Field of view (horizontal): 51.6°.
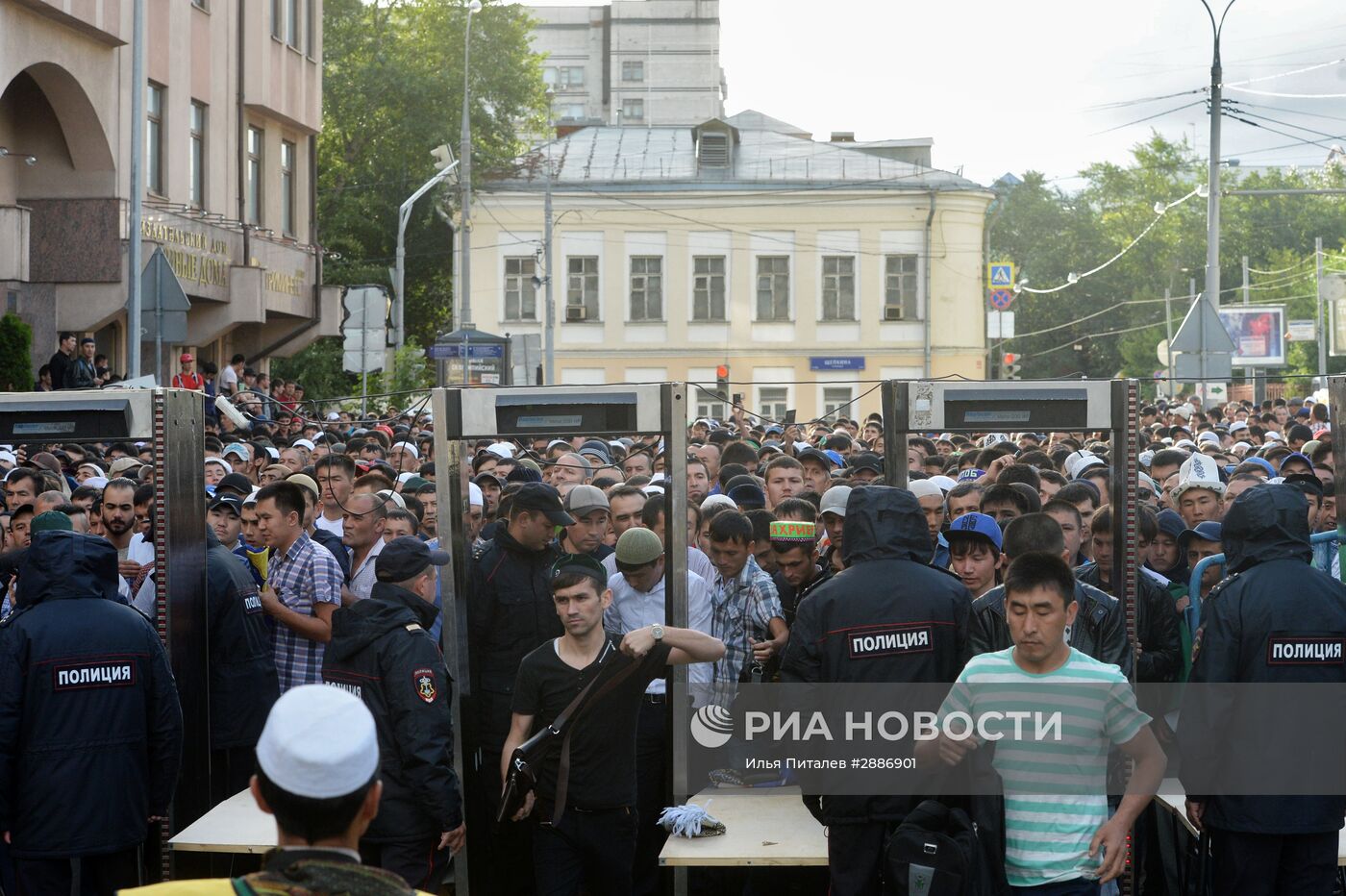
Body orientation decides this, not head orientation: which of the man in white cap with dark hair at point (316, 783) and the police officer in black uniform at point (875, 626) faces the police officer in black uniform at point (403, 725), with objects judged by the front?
the man in white cap with dark hair

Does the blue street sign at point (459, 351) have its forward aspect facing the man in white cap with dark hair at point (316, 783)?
yes

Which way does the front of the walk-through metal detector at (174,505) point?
toward the camera

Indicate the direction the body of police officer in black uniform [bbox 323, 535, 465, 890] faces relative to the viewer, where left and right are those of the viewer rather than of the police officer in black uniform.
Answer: facing away from the viewer and to the right of the viewer

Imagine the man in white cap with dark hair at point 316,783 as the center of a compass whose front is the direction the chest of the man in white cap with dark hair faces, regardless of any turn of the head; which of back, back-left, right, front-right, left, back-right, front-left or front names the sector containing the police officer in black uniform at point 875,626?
front-right

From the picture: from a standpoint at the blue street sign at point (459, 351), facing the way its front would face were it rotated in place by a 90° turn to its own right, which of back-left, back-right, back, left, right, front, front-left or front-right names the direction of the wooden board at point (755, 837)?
left

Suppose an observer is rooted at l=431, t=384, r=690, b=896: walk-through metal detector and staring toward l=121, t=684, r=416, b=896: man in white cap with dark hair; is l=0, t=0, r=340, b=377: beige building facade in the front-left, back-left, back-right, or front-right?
back-right

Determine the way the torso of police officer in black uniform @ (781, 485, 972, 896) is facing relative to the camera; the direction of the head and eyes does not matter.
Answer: away from the camera

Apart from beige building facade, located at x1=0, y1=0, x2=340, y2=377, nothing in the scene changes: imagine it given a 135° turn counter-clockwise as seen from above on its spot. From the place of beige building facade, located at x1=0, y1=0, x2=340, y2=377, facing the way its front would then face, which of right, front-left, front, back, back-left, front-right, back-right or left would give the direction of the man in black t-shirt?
back

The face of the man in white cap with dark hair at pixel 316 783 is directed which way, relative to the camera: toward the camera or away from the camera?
away from the camera

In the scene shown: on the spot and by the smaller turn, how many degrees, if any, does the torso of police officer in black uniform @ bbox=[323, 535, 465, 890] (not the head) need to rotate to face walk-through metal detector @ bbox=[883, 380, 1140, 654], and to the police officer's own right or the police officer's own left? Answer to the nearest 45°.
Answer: approximately 45° to the police officer's own right

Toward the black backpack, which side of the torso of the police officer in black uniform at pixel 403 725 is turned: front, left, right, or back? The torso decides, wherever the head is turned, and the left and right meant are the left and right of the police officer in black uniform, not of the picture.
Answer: right

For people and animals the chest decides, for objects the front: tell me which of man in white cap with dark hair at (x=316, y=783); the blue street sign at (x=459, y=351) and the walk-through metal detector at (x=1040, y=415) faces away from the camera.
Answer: the man in white cap with dark hair

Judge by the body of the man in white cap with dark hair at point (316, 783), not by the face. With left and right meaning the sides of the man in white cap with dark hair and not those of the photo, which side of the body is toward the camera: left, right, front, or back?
back

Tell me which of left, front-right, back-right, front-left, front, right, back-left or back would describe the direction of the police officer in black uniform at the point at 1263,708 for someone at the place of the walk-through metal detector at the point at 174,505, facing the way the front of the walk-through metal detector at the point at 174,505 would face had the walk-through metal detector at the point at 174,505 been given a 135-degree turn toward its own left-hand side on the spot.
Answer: right

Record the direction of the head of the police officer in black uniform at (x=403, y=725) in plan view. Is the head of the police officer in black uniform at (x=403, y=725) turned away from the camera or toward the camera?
away from the camera

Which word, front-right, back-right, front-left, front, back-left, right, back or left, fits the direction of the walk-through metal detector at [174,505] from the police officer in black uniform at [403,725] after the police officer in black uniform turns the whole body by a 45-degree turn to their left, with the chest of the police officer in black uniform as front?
front-left

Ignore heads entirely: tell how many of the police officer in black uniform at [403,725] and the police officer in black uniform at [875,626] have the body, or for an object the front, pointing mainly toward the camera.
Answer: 0

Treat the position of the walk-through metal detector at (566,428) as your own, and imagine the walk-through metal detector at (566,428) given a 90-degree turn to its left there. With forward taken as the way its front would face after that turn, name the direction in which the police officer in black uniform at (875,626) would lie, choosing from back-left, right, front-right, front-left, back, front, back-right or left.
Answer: front-right

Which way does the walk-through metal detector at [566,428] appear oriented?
toward the camera

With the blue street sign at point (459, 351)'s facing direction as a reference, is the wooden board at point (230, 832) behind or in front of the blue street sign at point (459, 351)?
in front

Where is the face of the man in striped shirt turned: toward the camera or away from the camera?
toward the camera

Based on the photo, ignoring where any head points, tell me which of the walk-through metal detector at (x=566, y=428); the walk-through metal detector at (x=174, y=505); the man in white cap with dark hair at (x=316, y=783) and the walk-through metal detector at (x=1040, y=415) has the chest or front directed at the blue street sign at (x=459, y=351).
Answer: the man in white cap with dark hair

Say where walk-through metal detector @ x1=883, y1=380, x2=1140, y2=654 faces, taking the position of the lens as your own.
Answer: facing the viewer
